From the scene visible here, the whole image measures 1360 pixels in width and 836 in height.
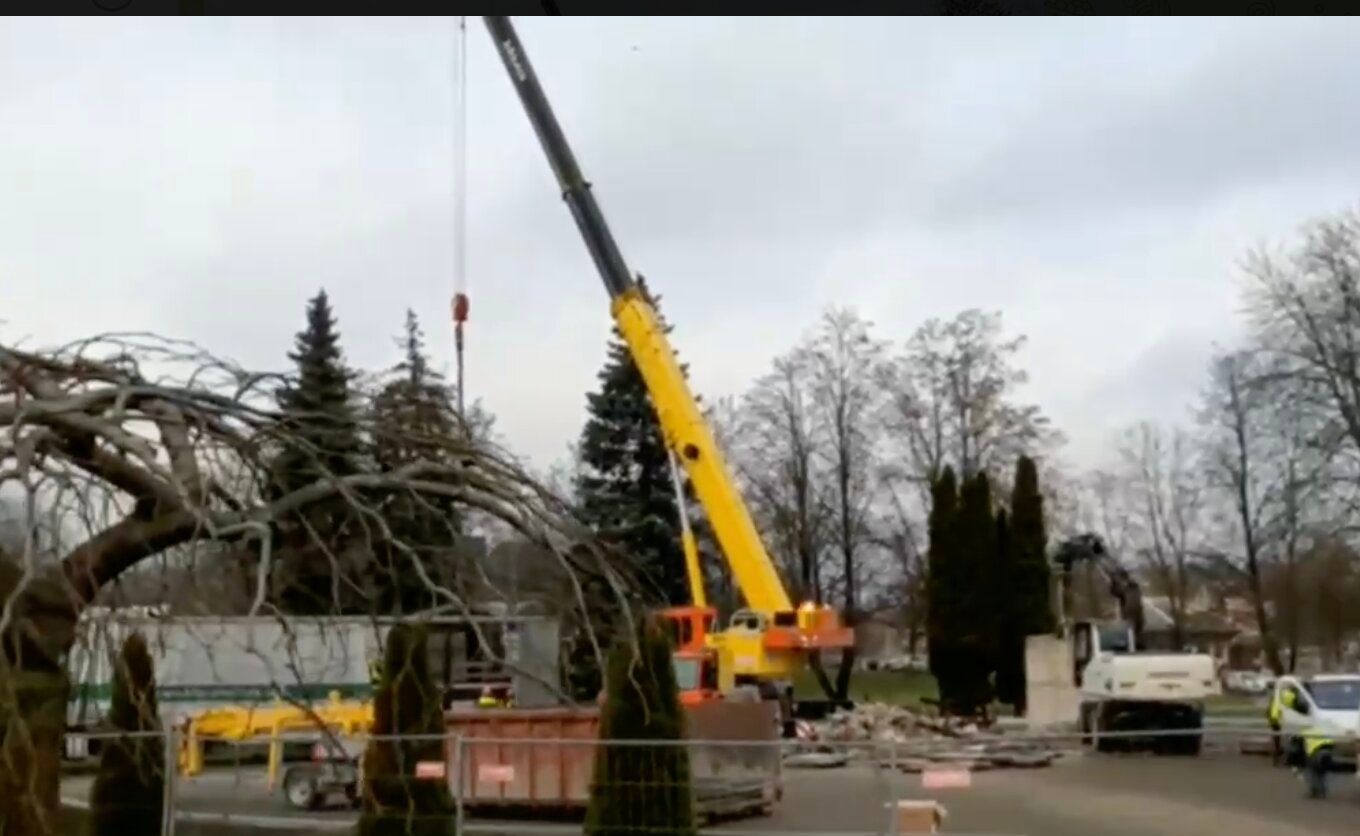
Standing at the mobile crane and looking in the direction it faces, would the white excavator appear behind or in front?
behind

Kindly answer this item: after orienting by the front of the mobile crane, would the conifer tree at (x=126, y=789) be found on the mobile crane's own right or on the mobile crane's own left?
on the mobile crane's own left

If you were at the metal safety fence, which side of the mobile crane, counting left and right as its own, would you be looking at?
left

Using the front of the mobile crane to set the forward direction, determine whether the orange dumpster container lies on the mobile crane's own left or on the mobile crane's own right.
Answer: on the mobile crane's own left

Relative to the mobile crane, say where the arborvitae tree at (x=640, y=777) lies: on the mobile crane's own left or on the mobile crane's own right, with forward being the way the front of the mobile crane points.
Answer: on the mobile crane's own left

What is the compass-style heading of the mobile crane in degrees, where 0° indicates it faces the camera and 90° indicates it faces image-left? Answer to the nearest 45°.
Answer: approximately 90°

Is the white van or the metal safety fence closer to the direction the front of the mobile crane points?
the metal safety fence

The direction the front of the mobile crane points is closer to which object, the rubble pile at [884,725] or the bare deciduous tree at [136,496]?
the bare deciduous tree

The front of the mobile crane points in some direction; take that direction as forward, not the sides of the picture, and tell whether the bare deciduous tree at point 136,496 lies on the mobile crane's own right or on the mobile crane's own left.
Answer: on the mobile crane's own left

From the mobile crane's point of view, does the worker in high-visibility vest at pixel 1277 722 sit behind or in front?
behind

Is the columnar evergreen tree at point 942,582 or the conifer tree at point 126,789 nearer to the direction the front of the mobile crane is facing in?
the conifer tree

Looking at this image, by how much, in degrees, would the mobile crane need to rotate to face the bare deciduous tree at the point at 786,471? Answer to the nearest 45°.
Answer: approximately 90° to its right
